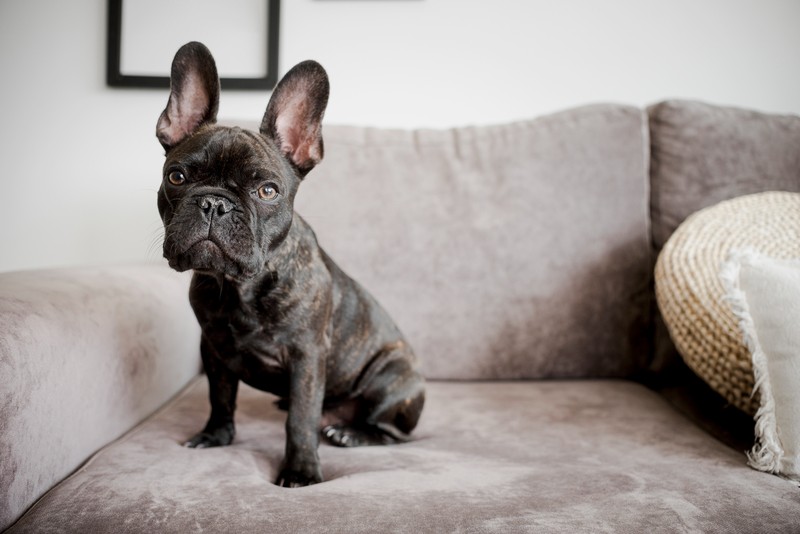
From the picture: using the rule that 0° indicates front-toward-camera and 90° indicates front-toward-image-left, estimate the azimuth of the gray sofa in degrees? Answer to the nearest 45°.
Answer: approximately 0°

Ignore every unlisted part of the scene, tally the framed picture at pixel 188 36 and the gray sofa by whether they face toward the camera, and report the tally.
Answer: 2

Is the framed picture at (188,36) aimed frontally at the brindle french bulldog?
yes

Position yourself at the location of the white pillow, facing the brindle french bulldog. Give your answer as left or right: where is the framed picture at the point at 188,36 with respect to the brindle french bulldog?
right

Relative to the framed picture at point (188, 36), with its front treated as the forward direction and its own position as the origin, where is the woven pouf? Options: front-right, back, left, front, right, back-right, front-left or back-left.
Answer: front-left
